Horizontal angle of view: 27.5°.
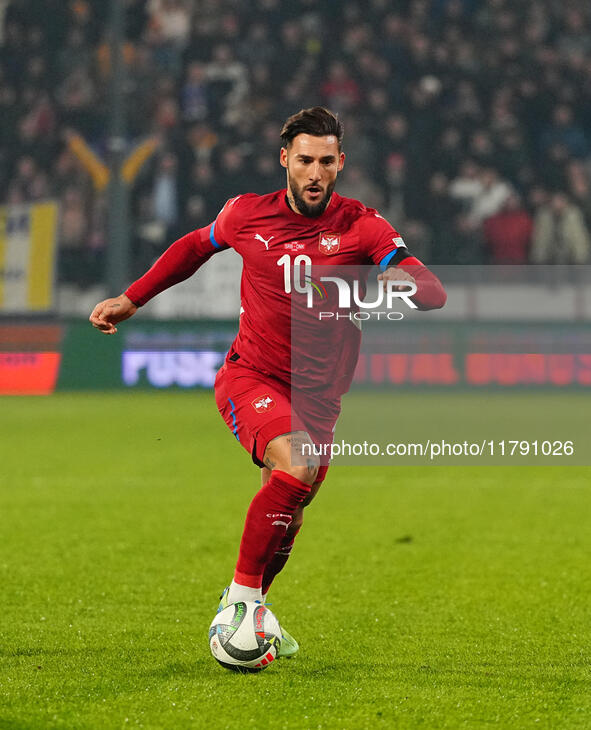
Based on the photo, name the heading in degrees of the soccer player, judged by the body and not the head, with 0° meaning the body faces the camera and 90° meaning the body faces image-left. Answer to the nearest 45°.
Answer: approximately 0°
